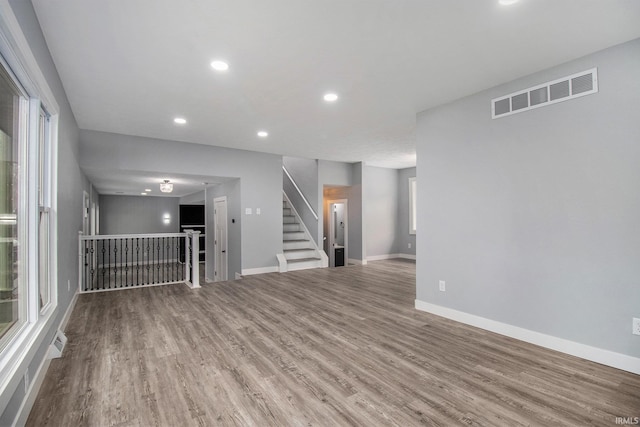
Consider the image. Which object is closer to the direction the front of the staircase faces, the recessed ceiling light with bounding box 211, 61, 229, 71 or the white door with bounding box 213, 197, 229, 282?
the recessed ceiling light

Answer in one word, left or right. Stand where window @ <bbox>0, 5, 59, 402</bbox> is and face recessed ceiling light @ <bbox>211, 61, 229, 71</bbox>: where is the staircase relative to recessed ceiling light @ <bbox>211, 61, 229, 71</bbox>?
left

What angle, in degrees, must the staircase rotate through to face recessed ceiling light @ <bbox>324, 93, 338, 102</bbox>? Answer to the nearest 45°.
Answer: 0° — it already faces it

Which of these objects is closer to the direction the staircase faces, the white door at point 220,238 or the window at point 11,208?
the window

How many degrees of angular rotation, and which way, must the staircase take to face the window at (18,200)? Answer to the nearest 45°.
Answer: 0° — it already faces it

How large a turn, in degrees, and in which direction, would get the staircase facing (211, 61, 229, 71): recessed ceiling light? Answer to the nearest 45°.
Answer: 0° — it already faces it

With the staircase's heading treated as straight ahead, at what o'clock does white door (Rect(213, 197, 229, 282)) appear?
The white door is roughly at 3 o'clock from the staircase.

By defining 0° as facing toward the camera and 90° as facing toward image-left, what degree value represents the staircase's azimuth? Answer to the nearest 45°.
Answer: approximately 0°

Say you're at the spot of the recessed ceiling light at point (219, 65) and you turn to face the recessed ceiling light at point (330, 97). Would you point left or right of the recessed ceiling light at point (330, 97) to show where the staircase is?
left

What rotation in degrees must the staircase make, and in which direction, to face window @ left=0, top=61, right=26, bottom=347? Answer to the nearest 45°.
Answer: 0° — it already faces it
